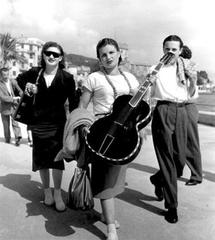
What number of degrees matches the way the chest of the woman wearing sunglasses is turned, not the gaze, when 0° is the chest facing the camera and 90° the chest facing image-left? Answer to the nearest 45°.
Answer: approximately 0°

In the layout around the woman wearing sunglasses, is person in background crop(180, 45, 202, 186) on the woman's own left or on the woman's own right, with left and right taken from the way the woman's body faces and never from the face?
on the woman's own left

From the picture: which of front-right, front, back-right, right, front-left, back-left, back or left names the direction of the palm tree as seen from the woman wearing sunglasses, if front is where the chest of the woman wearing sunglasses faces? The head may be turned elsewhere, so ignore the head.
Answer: back
